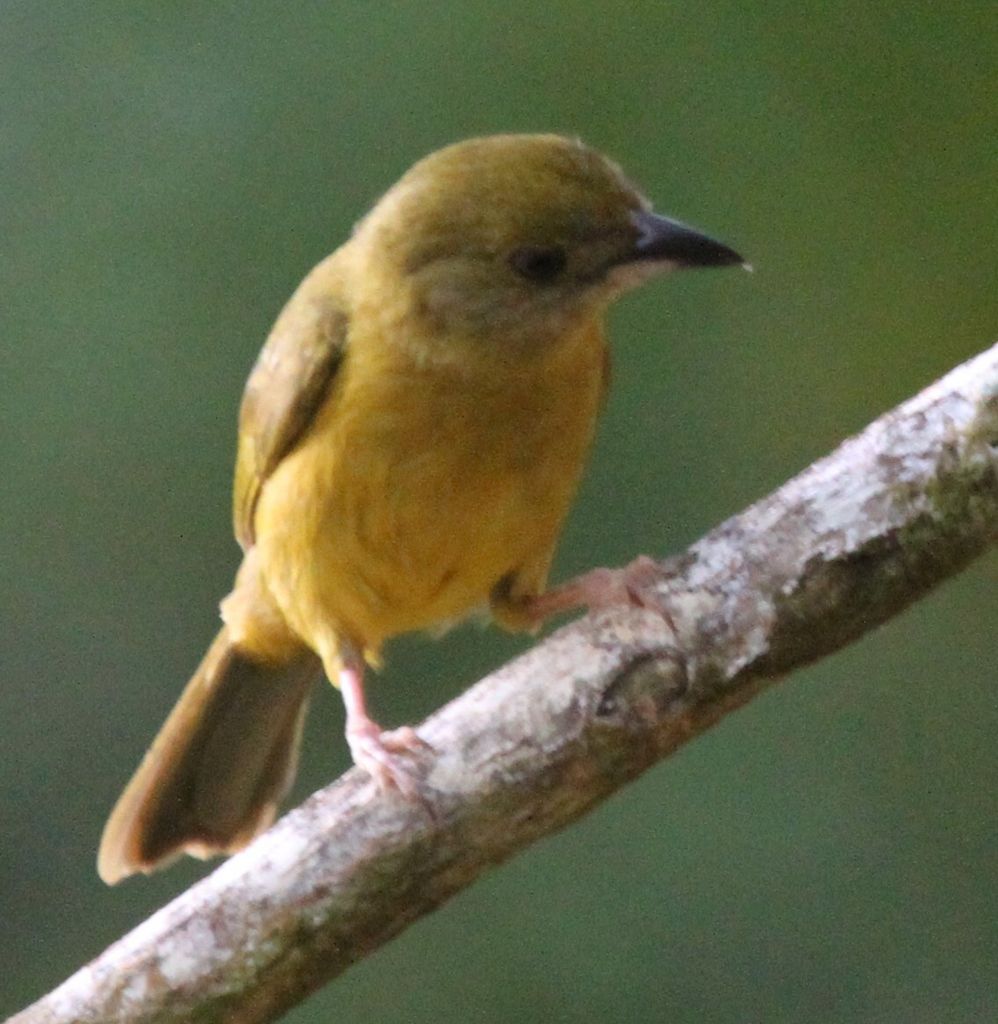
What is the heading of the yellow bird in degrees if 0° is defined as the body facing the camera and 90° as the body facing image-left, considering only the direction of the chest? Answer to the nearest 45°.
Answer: approximately 315°
